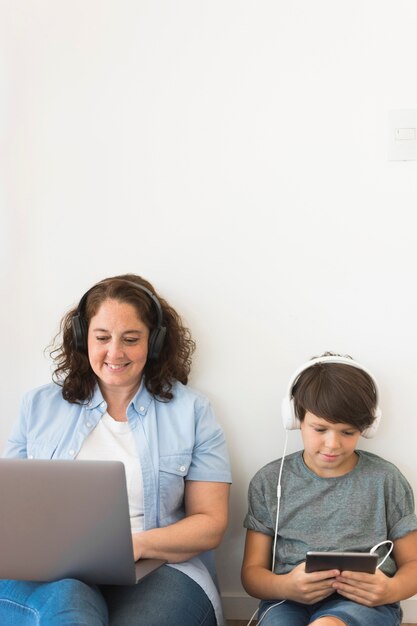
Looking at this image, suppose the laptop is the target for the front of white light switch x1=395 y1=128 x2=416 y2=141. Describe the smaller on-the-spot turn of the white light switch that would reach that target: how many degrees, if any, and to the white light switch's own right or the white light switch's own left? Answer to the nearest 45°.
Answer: approximately 45° to the white light switch's own right

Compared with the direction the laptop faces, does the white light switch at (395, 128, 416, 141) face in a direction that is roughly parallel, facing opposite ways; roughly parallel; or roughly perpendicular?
roughly parallel, facing opposite ways

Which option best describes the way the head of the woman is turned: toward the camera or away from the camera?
toward the camera

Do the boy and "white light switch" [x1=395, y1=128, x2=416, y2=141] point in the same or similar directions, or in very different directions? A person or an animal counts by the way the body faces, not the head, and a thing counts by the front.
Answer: same or similar directions

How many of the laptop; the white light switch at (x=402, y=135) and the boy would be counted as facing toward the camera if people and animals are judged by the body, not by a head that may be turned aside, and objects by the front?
2

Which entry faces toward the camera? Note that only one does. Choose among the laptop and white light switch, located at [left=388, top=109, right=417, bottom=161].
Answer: the white light switch

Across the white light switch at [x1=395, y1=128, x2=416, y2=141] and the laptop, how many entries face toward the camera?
1

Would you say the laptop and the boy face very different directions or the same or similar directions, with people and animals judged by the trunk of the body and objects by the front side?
very different directions

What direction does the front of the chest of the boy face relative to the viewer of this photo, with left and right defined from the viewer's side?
facing the viewer

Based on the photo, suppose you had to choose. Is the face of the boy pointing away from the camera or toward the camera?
toward the camera

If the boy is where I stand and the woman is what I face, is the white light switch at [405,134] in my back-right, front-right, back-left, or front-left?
back-right

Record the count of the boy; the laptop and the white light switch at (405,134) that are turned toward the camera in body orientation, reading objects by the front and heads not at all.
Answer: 2

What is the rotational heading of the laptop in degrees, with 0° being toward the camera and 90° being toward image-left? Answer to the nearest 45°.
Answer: approximately 225°

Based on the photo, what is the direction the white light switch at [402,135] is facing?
toward the camera

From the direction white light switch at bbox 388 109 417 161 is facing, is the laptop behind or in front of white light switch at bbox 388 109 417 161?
in front
